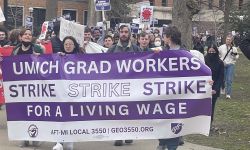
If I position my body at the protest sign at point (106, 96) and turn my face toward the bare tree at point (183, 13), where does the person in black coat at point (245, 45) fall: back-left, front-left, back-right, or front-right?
front-right

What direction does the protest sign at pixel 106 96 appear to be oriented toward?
toward the camera

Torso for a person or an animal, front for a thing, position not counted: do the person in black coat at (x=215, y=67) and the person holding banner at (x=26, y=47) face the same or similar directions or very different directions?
same or similar directions

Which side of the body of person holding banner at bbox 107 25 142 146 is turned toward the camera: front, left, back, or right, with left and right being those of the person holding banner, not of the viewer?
front

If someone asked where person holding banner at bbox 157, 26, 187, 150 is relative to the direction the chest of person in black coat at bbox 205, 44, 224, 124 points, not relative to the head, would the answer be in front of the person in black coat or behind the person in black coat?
in front

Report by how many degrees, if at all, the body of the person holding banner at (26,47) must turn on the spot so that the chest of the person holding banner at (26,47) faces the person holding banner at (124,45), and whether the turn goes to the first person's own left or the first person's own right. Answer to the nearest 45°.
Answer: approximately 90° to the first person's own left

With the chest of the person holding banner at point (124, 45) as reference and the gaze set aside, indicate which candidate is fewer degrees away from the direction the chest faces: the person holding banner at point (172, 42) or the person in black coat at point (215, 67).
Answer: the person holding banner

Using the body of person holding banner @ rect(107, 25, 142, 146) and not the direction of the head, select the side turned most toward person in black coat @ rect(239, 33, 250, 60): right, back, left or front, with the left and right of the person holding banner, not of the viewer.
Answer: left
